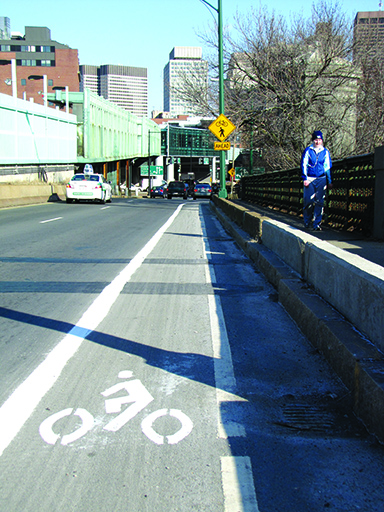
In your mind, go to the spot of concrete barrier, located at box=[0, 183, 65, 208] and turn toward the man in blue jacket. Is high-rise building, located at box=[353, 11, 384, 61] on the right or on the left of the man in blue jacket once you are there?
left

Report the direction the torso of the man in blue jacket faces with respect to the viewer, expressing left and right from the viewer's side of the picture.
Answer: facing the viewer

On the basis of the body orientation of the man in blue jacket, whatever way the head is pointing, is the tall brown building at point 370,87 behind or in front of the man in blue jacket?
behind

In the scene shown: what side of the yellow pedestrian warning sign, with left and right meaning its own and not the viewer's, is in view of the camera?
front

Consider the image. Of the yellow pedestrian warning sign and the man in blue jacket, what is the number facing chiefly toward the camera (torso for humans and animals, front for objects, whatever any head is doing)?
2

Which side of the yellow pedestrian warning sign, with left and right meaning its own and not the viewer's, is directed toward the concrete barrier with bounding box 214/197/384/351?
front

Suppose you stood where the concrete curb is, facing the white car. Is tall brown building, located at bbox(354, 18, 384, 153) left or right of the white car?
right

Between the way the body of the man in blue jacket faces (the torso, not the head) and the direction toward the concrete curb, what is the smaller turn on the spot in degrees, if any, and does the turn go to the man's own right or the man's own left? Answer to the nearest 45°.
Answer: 0° — they already face it

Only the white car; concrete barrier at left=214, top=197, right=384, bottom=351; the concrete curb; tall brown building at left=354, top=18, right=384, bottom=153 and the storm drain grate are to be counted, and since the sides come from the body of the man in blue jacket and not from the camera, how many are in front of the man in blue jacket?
3

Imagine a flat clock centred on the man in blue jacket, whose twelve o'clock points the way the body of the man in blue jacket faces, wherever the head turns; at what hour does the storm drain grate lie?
The storm drain grate is roughly at 12 o'clock from the man in blue jacket.

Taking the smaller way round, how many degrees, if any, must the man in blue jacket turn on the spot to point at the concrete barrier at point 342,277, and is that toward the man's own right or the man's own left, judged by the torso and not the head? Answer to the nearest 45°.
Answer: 0° — they already face it

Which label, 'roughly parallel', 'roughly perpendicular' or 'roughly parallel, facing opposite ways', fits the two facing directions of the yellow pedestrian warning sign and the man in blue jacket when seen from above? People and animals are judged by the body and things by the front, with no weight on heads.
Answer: roughly parallel

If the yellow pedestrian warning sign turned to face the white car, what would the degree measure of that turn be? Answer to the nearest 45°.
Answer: approximately 135° to its right

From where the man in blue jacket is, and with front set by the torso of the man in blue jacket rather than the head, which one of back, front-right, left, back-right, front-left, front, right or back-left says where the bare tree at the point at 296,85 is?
back

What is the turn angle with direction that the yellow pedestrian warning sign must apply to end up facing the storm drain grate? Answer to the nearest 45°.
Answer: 0° — it already faces it
